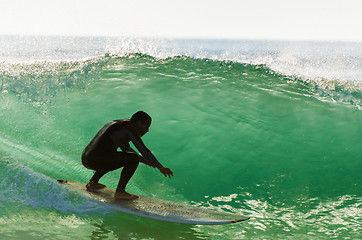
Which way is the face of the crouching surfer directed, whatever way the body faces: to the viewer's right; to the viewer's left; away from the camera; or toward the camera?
to the viewer's right

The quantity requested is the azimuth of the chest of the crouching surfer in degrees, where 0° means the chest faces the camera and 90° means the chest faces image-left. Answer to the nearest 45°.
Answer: approximately 270°

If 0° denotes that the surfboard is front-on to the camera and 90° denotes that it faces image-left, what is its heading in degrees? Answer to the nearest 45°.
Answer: approximately 270°
